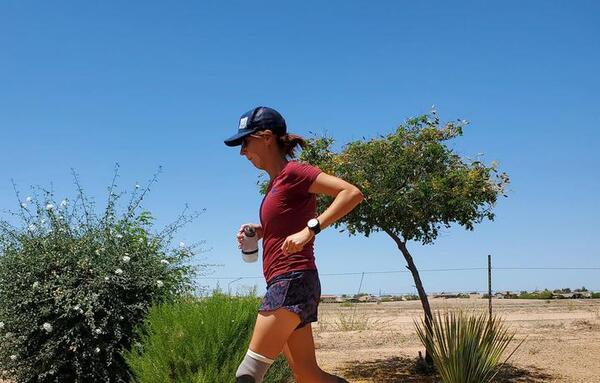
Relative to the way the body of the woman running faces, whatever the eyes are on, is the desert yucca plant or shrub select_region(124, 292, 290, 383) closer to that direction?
the shrub

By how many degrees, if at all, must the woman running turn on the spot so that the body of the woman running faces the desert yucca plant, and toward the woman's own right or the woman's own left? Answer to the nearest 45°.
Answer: approximately 135° to the woman's own right

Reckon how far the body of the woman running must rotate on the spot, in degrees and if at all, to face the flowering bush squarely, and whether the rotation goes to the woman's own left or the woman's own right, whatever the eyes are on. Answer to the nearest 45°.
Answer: approximately 45° to the woman's own right

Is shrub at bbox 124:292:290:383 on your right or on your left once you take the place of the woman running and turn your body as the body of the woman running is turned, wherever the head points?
on your right

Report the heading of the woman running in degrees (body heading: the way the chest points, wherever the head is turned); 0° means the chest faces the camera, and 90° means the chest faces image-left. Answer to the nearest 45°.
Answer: approximately 90°

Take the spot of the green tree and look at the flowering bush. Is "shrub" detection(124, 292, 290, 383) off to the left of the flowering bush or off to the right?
left

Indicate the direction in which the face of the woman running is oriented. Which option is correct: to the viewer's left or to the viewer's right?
to the viewer's left

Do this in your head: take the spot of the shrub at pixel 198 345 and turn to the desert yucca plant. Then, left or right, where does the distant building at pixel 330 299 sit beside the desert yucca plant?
left

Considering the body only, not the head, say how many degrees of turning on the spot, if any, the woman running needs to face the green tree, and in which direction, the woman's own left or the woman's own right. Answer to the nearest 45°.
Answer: approximately 90° to the woman's own right

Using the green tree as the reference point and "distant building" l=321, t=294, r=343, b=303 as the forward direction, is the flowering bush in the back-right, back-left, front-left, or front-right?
back-left

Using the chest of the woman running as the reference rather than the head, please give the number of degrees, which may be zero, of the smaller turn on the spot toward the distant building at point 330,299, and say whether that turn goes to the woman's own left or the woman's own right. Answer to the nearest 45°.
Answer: approximately 90° to the woman's own right
